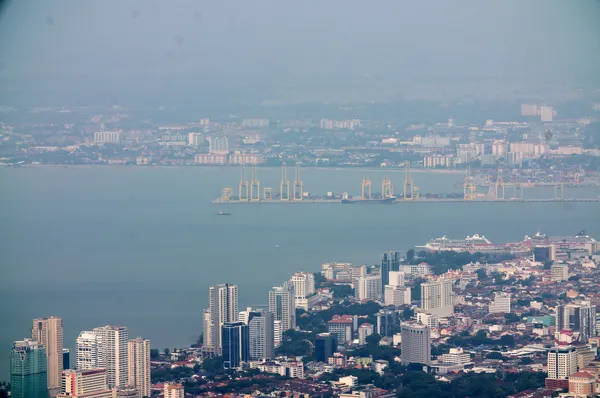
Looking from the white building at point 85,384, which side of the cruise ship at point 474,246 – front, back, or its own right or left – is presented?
left

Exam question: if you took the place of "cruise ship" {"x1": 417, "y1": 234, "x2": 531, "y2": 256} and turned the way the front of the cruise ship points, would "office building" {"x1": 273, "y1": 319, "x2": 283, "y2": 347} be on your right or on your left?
on your left

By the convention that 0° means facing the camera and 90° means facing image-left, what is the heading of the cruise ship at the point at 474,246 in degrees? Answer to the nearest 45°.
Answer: approximately 90°

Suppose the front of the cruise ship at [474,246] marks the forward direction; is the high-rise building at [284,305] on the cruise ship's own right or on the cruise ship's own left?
on the cruise ship's own left

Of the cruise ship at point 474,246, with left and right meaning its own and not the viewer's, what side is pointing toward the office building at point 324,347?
left
